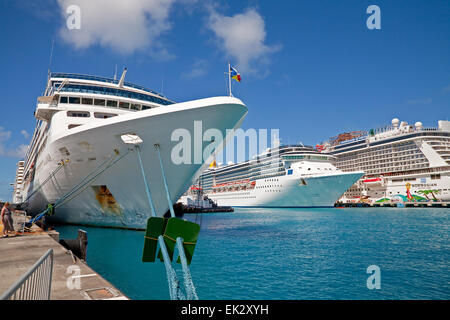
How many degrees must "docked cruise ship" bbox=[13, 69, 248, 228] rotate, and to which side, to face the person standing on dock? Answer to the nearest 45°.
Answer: approximately 90° to its right

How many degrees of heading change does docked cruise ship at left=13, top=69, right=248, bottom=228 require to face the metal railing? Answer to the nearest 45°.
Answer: approximately 45° to its right

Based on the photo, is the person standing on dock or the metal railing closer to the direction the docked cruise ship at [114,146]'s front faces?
the metal railing

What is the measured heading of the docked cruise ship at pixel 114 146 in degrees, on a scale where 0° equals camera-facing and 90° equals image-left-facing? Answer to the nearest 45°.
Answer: approximately 315°
